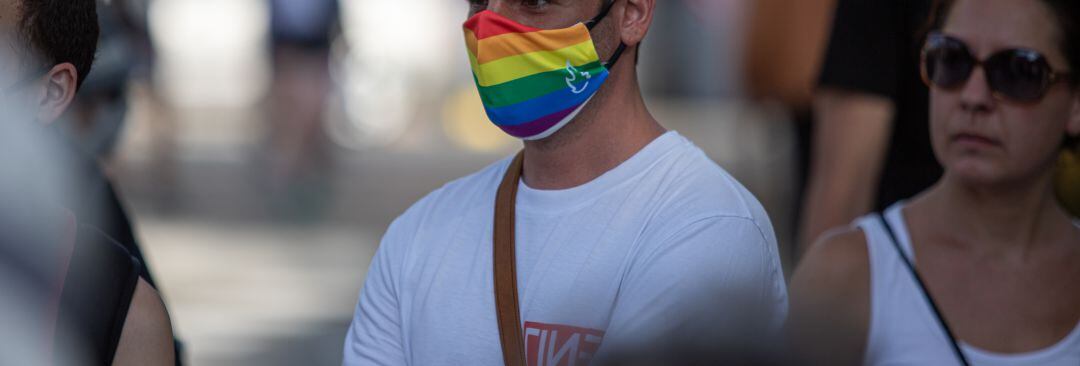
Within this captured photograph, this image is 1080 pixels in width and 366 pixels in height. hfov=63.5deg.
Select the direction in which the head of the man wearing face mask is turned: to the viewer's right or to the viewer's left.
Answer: to the viewer's left

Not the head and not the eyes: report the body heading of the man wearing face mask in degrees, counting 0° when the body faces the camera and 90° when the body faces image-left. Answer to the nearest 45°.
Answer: approximately 45°

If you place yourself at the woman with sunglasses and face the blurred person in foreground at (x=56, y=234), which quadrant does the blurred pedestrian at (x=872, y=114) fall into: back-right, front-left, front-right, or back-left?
back-right

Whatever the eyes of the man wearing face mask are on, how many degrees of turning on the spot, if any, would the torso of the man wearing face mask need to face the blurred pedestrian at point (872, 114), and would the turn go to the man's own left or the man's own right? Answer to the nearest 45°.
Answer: approximately 180°

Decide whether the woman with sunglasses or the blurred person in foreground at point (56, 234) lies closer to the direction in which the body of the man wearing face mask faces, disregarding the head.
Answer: the blurred person in foreground
